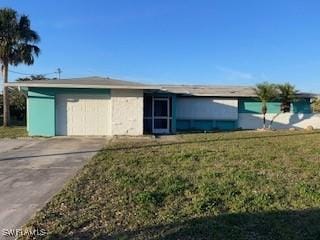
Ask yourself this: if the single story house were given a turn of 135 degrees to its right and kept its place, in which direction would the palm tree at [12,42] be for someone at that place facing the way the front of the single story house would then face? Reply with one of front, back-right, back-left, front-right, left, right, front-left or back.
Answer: front

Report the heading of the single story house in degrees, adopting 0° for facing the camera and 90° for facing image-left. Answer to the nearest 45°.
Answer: approximately 0°

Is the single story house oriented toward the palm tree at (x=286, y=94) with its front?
no

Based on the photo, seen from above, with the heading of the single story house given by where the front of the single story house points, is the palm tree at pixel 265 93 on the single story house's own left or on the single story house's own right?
on the single story house's own left
